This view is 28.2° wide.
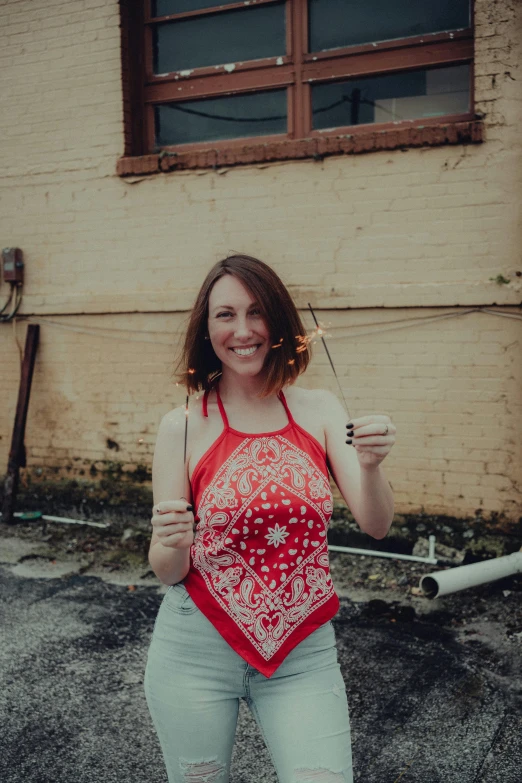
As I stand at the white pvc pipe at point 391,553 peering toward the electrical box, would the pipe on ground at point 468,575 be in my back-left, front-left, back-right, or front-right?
back-left

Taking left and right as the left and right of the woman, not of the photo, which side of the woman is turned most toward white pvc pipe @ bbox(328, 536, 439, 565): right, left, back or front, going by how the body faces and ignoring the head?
back

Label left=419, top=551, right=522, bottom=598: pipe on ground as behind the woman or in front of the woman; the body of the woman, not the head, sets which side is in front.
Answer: behind

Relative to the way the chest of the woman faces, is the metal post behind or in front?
behind

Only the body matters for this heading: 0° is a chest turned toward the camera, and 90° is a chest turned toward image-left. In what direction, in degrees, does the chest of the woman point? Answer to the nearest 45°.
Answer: approximately 0°

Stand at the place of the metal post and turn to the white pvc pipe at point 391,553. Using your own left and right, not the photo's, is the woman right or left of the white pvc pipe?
right
